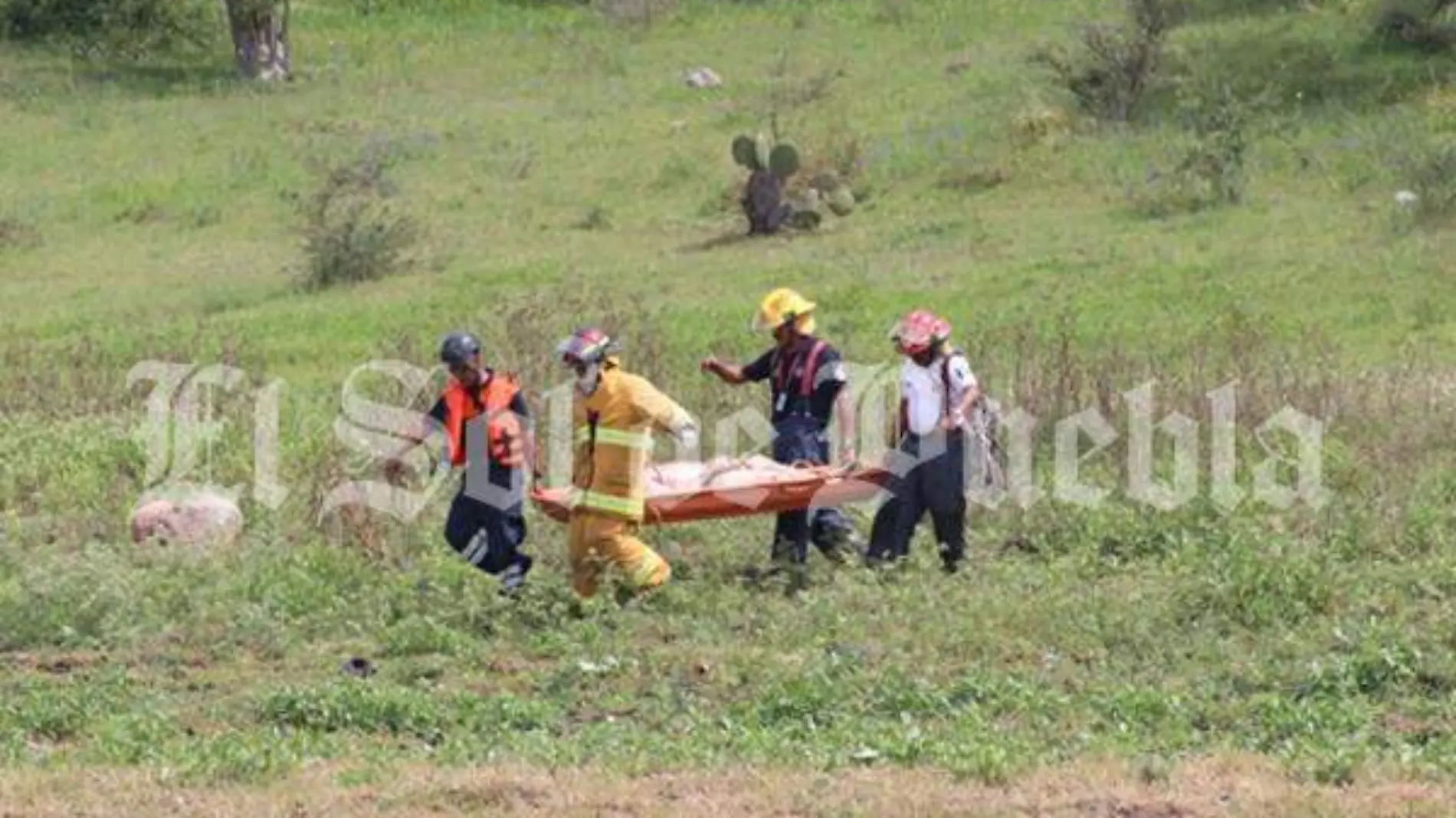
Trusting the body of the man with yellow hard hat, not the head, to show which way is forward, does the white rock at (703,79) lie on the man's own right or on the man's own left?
on the man's own right

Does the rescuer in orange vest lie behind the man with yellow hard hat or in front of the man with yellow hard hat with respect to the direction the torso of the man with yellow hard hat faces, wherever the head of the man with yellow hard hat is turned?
in front

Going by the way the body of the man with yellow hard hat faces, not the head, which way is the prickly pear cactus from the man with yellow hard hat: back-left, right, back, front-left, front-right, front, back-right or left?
back-right

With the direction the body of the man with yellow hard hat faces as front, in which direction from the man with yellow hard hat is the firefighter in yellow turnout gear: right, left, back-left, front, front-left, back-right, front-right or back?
front

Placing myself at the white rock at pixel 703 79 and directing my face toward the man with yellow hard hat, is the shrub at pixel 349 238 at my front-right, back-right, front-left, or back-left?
front-right

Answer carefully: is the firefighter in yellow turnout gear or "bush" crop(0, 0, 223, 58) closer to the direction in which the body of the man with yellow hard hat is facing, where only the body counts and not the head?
the firefighter in yellow turnout gear

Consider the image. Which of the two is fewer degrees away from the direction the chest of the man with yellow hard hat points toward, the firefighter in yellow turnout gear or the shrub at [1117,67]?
the firefighter in yellow turnout gear

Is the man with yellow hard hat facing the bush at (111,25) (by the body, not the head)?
no

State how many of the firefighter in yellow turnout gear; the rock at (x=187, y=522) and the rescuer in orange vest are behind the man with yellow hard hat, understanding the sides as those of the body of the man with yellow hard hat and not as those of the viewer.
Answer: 0

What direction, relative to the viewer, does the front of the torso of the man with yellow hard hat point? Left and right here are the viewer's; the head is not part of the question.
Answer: facing the viewer and to the left of the viewer

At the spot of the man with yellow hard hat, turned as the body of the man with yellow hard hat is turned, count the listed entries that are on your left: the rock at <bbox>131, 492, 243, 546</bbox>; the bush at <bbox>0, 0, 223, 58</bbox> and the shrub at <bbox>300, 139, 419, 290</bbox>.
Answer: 0

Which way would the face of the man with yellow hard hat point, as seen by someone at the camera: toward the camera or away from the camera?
toward the camera

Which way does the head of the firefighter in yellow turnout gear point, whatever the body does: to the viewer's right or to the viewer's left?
to the viewer's left

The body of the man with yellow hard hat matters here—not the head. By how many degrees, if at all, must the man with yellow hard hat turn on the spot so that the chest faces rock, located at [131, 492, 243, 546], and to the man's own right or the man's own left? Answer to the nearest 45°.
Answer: approximately 45° to the man's own right

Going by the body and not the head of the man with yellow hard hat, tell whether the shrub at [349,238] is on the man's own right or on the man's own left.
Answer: on the man's own right
